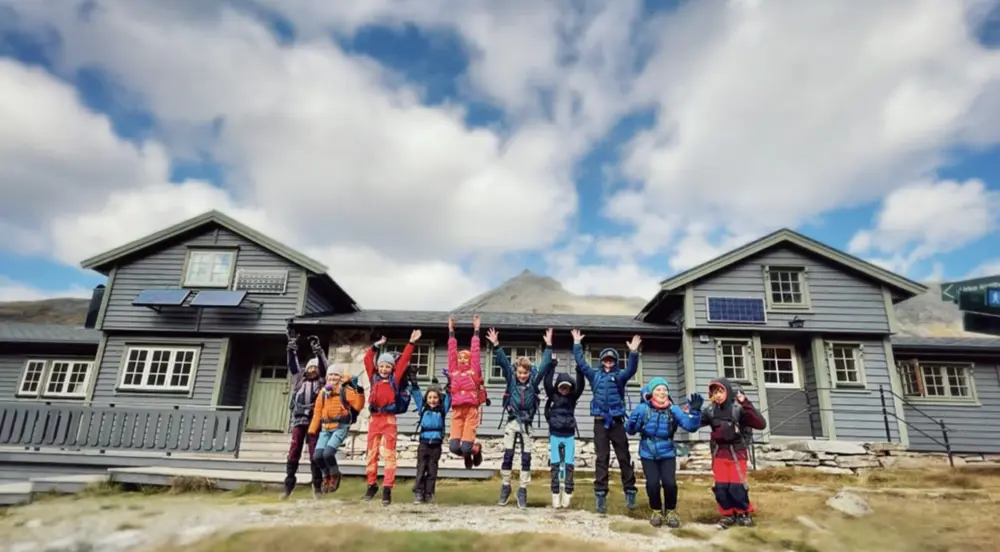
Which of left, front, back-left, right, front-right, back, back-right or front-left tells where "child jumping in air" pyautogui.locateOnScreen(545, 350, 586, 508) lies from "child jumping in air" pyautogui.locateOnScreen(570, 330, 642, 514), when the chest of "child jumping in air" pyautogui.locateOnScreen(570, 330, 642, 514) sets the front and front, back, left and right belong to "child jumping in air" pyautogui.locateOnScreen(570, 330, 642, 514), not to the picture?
right

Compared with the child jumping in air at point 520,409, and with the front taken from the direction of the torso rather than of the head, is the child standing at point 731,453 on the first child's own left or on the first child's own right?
on the first child's own left

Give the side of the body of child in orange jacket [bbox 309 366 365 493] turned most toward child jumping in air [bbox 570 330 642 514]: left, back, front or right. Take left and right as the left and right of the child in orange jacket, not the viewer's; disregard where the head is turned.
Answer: left

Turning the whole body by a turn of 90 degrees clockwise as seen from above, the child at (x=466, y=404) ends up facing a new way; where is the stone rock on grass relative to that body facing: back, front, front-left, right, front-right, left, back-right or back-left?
back

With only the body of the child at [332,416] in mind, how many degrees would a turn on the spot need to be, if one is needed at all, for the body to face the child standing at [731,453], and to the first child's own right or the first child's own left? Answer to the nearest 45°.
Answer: approximately 90° to the first child's own left

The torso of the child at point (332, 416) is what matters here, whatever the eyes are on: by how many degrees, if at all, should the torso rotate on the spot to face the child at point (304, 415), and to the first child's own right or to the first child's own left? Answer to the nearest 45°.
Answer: approximately 90° to the first child's own right

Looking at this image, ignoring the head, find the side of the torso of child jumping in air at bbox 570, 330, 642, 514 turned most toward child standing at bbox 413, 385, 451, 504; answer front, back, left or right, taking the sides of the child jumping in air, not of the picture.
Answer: right

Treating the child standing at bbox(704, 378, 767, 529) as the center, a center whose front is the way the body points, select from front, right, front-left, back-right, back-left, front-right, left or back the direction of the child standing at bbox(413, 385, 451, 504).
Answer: right

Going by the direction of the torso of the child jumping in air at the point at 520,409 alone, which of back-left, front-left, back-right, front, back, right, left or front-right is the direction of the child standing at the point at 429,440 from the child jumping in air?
right
